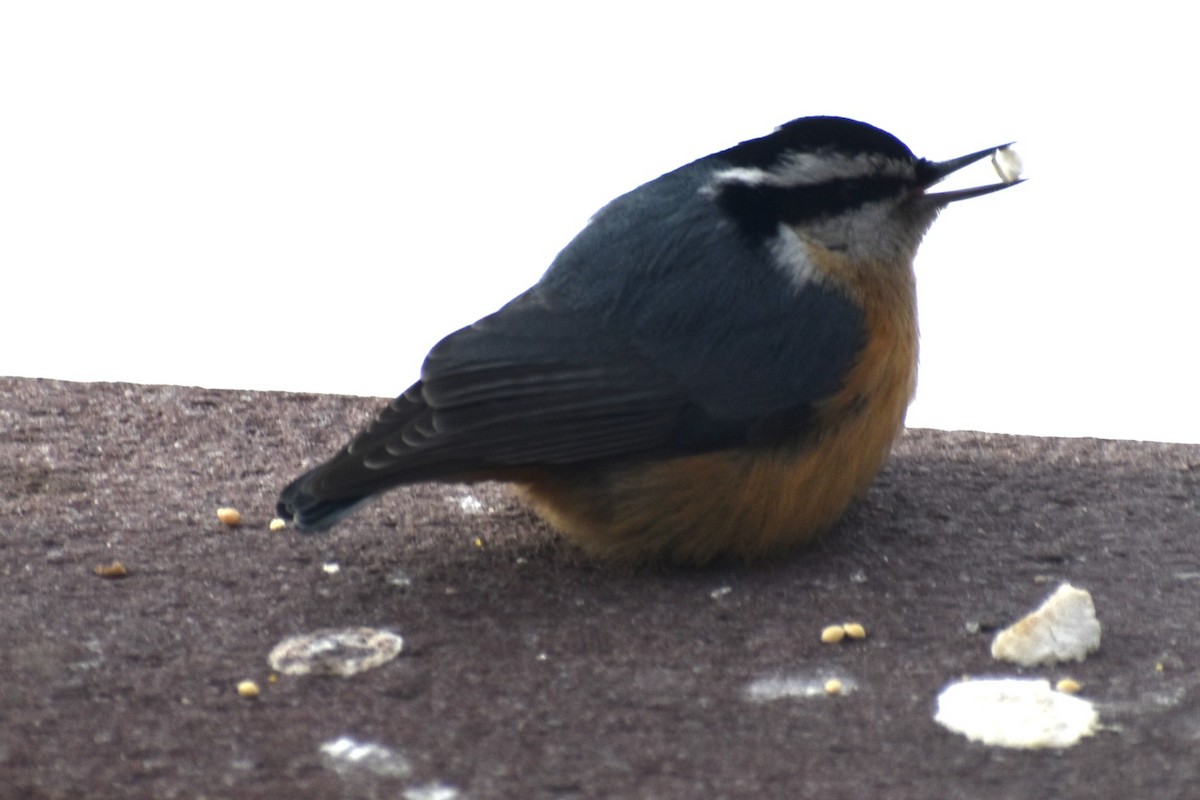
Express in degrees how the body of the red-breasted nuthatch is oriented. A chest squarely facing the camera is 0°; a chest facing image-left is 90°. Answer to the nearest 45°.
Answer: approximately 270°
